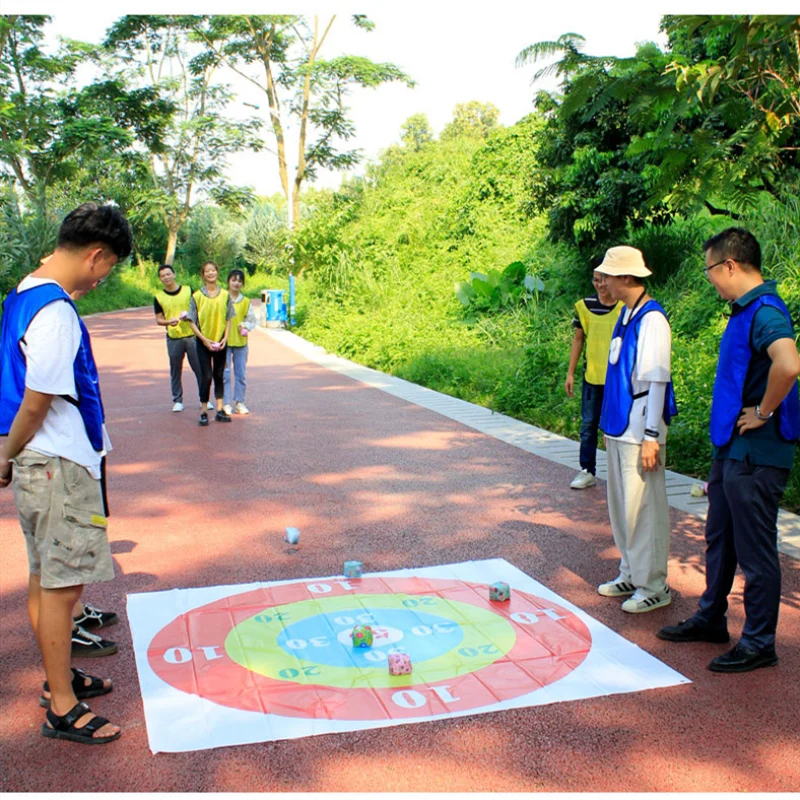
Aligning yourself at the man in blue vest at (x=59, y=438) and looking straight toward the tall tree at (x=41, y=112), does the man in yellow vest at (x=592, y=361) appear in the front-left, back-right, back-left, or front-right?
front-right

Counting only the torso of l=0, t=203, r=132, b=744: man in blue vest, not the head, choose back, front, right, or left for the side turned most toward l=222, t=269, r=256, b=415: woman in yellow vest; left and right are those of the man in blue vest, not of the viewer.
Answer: left

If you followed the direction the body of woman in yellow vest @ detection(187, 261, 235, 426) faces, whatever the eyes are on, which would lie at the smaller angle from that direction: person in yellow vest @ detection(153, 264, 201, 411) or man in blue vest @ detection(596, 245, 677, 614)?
the man in blue vest

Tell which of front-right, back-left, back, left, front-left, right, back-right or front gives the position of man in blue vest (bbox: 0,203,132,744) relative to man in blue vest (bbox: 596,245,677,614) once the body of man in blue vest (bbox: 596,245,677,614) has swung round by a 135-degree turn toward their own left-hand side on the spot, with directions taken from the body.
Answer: back-right

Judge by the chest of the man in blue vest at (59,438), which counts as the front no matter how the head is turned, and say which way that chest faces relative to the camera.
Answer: to the viewer's right

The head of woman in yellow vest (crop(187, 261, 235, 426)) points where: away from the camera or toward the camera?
toward the camera

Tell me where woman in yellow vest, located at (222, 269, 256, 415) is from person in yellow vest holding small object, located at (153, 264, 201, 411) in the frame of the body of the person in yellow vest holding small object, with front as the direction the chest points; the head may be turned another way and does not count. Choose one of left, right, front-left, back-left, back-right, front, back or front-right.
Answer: left

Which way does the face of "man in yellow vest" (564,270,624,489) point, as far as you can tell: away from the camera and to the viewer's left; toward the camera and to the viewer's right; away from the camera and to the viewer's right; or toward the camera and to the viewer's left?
toward the camera and to the viewer's left

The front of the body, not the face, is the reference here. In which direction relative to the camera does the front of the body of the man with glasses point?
to the viewer's left

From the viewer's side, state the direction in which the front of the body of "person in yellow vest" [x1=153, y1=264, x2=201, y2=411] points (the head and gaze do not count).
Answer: toward the camera

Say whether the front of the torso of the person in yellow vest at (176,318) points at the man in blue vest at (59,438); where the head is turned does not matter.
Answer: yes

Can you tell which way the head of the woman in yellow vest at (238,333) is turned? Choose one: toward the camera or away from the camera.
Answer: toward the camera

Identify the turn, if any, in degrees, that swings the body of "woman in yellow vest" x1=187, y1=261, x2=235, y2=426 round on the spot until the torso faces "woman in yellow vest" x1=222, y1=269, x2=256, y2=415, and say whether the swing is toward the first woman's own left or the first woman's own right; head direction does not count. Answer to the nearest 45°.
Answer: approximately 135° to the first woman's own left

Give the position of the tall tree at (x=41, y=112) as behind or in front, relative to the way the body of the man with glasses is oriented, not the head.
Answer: in front

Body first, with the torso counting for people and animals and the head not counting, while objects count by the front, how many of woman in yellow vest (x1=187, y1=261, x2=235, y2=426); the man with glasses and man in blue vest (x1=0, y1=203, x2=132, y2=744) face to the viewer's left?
1

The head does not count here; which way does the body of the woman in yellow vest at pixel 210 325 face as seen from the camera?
toward the camera

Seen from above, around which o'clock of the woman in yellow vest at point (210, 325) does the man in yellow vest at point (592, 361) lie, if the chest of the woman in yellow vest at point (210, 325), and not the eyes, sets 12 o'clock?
the man in yellow vest at point (592, 361) is roughly at 11 o'clock from the woman in yellow vest at point (210, 325).

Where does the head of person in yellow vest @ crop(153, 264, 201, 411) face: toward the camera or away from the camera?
toward the camera

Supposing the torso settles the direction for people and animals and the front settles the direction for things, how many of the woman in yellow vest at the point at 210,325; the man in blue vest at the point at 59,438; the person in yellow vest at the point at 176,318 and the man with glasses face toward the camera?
2

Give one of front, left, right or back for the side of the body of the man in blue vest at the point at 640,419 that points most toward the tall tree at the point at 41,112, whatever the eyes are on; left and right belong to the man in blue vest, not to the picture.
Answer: right
